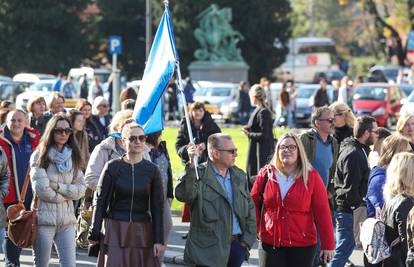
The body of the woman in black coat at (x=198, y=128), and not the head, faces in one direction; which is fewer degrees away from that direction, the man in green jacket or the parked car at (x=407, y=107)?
the man in green jacket

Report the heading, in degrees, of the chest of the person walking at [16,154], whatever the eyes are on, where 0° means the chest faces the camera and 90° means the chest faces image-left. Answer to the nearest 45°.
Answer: approximately 0°

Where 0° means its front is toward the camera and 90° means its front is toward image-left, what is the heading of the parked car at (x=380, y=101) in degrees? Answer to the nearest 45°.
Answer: approximately 45°

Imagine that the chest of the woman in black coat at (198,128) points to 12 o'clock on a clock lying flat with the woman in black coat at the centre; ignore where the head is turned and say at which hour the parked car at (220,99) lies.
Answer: The parked car is roughly at 6 o'clock from the woman in black coat.

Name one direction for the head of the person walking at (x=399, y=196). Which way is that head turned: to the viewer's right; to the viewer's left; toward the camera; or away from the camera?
away from the camera
